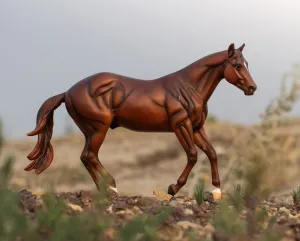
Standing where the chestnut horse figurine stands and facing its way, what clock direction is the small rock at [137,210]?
The small rock is roughly at 3 o'clock from the chestnut horse figurine.

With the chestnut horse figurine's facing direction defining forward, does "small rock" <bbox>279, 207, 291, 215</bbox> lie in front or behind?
in front

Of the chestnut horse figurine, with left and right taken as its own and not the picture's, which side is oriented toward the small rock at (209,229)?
right

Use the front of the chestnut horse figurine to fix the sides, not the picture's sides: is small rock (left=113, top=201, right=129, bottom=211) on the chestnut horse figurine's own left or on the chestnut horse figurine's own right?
on the chestnut horse figurine's own right

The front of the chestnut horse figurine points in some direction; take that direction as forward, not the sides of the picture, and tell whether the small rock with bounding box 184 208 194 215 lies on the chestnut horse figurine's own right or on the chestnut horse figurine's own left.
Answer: on the chestnut horse figurine's own right

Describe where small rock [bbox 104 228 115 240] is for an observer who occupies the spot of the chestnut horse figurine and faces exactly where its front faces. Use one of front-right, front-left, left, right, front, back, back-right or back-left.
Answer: right

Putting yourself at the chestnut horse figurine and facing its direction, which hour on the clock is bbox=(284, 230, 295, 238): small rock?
The small rock is roughly at 2 o'clock from the chestnut horse figurine.

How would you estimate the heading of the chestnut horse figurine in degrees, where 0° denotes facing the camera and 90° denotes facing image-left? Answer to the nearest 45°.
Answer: approximately 270°

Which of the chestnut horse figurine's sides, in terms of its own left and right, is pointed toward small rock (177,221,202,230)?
right

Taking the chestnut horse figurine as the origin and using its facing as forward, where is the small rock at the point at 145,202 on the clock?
The small rock is roughly at 3 o'clock from the chestnut horse figurine.
